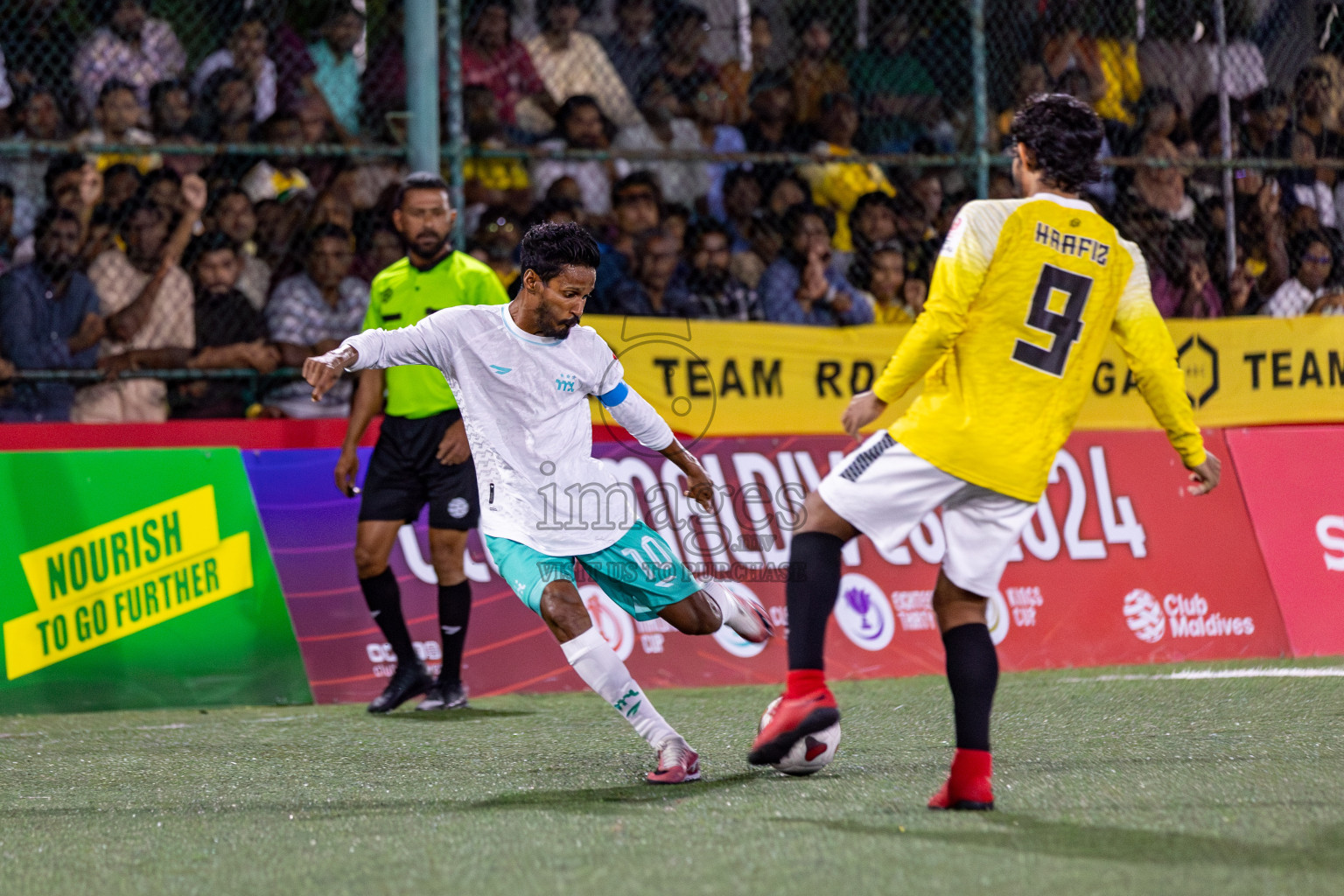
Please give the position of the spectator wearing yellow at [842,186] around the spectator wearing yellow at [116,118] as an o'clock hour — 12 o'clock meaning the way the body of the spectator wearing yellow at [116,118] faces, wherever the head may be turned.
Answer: the spectator wearing yellow at [842,186] is roughly at 9 o'clock from the spectator wearing yellow at [116,118].

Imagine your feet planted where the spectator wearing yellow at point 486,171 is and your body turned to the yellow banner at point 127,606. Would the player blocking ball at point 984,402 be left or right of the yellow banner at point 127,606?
left

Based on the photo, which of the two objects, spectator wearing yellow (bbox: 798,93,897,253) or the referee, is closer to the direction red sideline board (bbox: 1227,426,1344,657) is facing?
the referee

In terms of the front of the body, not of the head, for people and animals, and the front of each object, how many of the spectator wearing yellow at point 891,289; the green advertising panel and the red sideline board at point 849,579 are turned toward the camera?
3

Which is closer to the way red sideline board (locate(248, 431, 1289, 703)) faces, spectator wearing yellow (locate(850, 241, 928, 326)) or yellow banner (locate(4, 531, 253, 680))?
the yellow banner

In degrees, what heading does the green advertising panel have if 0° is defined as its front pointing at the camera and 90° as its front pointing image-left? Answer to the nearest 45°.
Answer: approximately 0°

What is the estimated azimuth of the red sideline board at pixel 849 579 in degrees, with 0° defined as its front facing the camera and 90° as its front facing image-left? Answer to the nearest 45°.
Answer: approximately 0°
